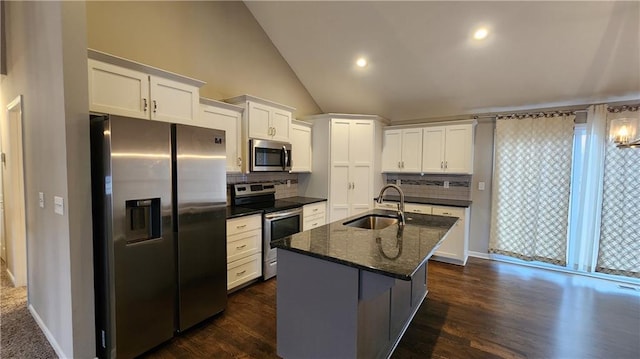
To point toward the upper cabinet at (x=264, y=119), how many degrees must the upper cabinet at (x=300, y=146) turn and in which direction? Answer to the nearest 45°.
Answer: approximately 90° to its right

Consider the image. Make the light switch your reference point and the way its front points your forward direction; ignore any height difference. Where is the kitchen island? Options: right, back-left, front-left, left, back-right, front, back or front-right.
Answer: left

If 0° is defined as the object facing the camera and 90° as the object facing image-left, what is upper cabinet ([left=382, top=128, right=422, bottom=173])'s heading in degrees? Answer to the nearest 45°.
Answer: approximately 0°

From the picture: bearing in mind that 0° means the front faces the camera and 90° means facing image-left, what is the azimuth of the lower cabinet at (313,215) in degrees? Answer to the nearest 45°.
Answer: approximately 315°

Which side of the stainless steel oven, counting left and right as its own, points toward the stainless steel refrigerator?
right

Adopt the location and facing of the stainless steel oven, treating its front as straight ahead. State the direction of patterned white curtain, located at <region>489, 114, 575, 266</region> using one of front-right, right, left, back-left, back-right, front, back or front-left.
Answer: front-left
